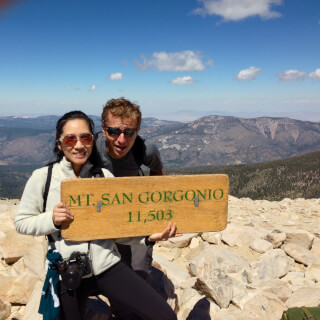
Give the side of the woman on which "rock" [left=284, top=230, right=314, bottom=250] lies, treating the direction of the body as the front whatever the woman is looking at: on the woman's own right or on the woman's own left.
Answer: on the woman's own left

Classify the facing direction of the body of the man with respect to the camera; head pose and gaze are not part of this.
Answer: toward the camera

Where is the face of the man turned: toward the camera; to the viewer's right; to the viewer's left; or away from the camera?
toward the camera

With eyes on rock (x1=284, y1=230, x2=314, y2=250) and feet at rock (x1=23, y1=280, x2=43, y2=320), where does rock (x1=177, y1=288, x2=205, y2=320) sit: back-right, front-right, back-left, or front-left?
front-right

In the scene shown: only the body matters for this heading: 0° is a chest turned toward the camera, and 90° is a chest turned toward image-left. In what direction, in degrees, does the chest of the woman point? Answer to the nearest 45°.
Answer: approximately 315°

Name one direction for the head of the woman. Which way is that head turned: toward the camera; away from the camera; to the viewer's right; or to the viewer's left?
toward the camera

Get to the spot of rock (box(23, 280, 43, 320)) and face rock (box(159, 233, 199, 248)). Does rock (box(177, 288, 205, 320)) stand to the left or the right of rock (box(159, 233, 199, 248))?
right

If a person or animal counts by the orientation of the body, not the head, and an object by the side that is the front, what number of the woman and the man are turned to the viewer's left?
0
